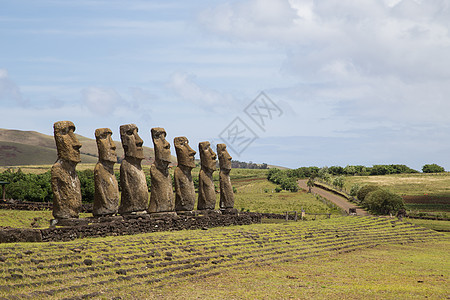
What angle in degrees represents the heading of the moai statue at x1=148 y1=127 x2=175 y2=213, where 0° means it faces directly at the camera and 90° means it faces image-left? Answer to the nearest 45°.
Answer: approximately 315°

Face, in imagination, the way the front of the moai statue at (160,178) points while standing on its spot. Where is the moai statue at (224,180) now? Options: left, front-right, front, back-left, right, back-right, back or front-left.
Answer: left

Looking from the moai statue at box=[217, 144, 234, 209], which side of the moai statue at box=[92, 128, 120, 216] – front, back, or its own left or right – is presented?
left

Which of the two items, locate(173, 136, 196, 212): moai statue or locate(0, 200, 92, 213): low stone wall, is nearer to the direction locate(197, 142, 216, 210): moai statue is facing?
the moai statue

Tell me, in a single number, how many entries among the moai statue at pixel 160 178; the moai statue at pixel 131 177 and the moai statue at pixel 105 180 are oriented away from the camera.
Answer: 0

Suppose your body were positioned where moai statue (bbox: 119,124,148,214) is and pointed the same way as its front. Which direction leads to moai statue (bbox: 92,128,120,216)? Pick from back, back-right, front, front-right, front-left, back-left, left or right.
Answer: right

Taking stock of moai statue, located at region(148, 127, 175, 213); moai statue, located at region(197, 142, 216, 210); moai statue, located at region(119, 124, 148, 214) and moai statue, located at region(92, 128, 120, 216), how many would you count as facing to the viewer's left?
0

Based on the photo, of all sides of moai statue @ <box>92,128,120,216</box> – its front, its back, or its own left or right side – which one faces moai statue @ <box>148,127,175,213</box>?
left

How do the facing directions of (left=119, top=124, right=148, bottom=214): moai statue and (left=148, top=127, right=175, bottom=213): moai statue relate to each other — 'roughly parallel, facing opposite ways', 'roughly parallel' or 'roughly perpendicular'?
roughly parallel

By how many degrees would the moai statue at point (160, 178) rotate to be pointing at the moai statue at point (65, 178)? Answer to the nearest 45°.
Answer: approximately 90° to its right

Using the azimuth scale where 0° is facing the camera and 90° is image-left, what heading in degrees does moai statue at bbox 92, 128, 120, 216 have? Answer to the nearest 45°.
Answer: approximately 315°

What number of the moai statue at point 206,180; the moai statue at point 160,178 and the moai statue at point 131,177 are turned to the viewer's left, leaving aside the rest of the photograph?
0

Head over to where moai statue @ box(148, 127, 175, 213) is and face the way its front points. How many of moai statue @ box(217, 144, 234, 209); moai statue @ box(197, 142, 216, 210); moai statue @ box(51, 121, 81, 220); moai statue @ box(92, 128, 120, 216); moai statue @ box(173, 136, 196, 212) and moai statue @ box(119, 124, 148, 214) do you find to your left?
3

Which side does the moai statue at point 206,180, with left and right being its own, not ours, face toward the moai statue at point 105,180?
right

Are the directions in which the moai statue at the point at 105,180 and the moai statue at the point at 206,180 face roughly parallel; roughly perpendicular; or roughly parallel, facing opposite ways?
roughly parallel

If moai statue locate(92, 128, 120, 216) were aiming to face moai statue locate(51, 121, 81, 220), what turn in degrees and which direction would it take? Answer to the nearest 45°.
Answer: approximately 90° to its right

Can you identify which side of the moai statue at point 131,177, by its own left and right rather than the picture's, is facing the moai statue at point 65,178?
right
